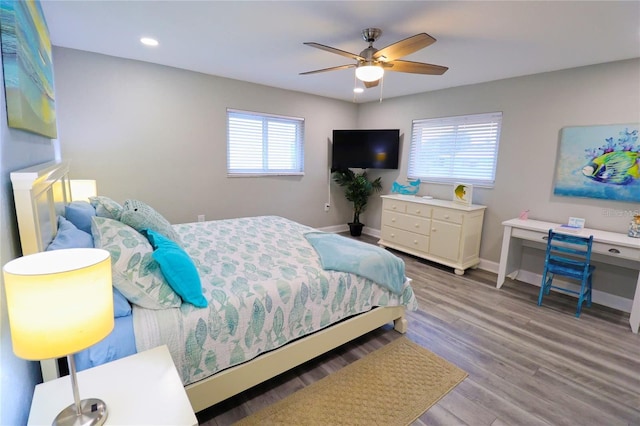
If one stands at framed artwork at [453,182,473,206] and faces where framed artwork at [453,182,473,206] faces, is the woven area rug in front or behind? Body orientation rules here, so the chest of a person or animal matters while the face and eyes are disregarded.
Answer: in front

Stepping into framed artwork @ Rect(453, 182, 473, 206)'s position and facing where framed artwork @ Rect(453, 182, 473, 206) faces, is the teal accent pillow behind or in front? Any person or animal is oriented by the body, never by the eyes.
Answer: in front

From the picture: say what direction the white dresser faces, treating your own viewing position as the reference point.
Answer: facing the viewer and to the left of the viewer

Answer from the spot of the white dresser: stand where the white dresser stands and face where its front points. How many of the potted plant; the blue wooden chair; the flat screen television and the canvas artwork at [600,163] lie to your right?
2

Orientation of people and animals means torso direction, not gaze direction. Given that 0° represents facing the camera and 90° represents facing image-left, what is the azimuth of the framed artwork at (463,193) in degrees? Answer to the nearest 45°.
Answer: approximately 45°

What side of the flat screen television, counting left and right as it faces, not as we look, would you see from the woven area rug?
front

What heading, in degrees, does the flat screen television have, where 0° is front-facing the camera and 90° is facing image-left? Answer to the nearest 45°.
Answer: approximately 0°

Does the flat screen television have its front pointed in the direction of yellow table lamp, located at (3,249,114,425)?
yes

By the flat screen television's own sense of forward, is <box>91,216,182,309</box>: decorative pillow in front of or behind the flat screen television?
in front

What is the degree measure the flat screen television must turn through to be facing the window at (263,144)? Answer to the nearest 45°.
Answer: approximately 45° to its right

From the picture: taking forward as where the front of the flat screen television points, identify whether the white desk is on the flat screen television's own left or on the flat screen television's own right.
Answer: on the flat screen television's own left

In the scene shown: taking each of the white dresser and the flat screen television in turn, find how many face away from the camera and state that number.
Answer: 0

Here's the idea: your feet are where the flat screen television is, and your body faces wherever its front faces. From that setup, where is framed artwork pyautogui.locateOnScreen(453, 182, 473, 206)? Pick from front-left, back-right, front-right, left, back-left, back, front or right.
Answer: front-left
